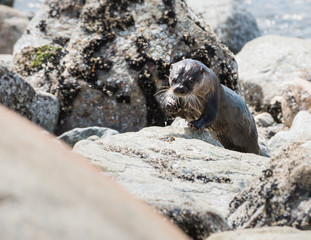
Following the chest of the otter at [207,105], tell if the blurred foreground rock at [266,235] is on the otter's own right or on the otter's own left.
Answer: on the otter's own left

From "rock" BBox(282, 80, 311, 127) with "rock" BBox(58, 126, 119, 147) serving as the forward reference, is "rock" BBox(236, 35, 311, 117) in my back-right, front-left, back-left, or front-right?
back-right

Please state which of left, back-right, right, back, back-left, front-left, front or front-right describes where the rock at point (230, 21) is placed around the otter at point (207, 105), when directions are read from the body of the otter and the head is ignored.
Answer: back-right

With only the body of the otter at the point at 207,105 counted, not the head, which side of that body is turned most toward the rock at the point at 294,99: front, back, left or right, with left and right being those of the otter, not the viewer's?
back

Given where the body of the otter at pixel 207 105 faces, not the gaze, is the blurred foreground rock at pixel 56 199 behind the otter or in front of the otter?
in front

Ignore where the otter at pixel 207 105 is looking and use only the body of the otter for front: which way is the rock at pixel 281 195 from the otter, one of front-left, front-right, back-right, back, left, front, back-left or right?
front-left

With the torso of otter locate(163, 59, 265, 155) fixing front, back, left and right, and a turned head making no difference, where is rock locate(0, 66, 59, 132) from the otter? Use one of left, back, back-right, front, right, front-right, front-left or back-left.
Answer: front-right

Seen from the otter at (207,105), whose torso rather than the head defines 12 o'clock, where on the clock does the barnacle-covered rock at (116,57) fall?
The barnacle-covered rock is roughly at 3 o'clock from the otter.

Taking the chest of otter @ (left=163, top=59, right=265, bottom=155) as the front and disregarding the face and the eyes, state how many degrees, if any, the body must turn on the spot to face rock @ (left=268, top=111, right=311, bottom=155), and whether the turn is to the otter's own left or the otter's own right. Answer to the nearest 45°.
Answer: approximately 180°

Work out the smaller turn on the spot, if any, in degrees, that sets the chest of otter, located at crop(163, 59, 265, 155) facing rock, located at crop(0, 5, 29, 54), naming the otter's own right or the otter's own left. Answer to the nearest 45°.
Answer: approximately 90° to the otter's own right
